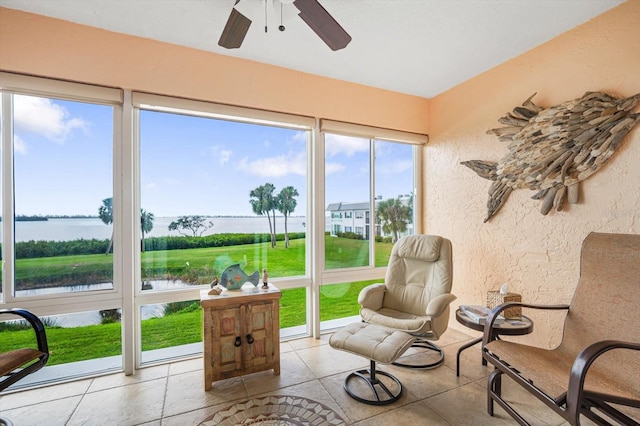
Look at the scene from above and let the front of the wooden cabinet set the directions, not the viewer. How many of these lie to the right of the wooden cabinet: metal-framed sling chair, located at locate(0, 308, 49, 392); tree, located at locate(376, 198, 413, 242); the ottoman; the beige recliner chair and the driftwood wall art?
1

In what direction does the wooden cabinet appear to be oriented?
toward the camera

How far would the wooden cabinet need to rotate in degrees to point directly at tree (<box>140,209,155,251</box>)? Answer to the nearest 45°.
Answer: approximately 135° to its right

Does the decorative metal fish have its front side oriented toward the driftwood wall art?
no

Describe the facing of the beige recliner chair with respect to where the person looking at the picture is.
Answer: facing the viewer and to the left of the viewer

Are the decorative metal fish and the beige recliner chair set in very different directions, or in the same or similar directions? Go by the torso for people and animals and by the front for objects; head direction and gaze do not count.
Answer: same or similar directions

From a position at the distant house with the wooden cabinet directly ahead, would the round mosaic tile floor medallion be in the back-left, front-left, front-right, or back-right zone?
front-left

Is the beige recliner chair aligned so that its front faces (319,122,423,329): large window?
no

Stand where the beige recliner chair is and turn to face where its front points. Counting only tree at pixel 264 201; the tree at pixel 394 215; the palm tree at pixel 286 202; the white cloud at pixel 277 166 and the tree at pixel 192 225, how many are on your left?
0

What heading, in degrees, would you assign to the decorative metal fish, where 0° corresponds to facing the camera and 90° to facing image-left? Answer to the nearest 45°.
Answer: approximately 90°

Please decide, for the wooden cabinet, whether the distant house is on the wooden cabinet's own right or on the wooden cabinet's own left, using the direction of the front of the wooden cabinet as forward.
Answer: on the wooden cabinet's own left

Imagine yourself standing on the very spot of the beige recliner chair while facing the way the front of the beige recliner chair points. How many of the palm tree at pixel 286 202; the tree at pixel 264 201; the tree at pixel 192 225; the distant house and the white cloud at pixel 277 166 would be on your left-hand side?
0

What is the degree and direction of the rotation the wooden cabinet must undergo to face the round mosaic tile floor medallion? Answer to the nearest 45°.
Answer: approximately 45° to its left

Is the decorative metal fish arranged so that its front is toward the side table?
no
